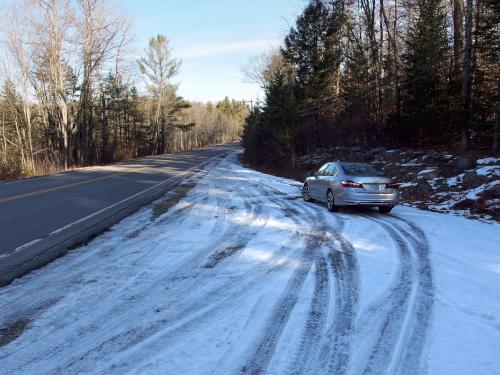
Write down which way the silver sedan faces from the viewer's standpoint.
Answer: facing away from the viewer and to the left of the viewer

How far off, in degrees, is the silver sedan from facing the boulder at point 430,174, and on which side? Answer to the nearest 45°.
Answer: approximately 90° to its right

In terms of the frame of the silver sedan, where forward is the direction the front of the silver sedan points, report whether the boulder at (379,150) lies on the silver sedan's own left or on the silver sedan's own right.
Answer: on the silver sedan's own right

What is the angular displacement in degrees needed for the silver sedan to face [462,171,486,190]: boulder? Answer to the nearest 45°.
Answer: approximately 90° to its right

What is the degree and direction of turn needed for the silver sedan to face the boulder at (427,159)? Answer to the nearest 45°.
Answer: approximately 45° to its right

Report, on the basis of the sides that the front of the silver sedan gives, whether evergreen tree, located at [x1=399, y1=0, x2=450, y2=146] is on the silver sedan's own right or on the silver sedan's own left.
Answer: on the silver sedan's own right

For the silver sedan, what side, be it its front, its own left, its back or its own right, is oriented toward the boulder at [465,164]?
right

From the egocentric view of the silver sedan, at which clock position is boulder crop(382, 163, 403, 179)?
The boulder is roughly at 2 o'clock from the silver sedan.

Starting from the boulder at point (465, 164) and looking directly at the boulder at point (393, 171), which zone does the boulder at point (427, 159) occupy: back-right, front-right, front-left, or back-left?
front-right

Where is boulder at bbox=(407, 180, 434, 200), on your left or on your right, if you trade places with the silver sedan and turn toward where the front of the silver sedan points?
on your right
